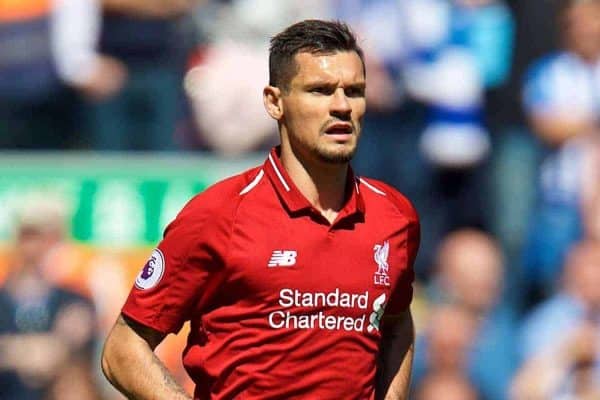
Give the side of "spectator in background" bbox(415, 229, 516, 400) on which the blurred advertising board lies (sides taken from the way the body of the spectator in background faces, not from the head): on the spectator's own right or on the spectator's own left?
on the spectator's own right

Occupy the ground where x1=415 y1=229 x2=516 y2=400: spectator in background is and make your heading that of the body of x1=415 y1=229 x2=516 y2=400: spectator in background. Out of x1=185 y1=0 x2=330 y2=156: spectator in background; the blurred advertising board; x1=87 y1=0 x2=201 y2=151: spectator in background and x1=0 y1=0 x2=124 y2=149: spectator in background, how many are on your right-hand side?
4

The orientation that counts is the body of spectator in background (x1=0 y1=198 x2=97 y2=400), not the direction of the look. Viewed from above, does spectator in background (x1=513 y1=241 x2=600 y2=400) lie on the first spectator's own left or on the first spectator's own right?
on the first spectator's own left

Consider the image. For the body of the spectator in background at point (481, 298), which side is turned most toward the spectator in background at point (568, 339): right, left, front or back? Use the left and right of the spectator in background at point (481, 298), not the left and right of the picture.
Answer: left

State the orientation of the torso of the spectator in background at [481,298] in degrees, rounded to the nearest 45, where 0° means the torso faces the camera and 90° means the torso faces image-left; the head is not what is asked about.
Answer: approximately 0°

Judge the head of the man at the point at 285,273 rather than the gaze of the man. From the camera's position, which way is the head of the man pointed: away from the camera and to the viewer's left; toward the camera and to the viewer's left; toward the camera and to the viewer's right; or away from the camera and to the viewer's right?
toward the camera and to the viewer's right
